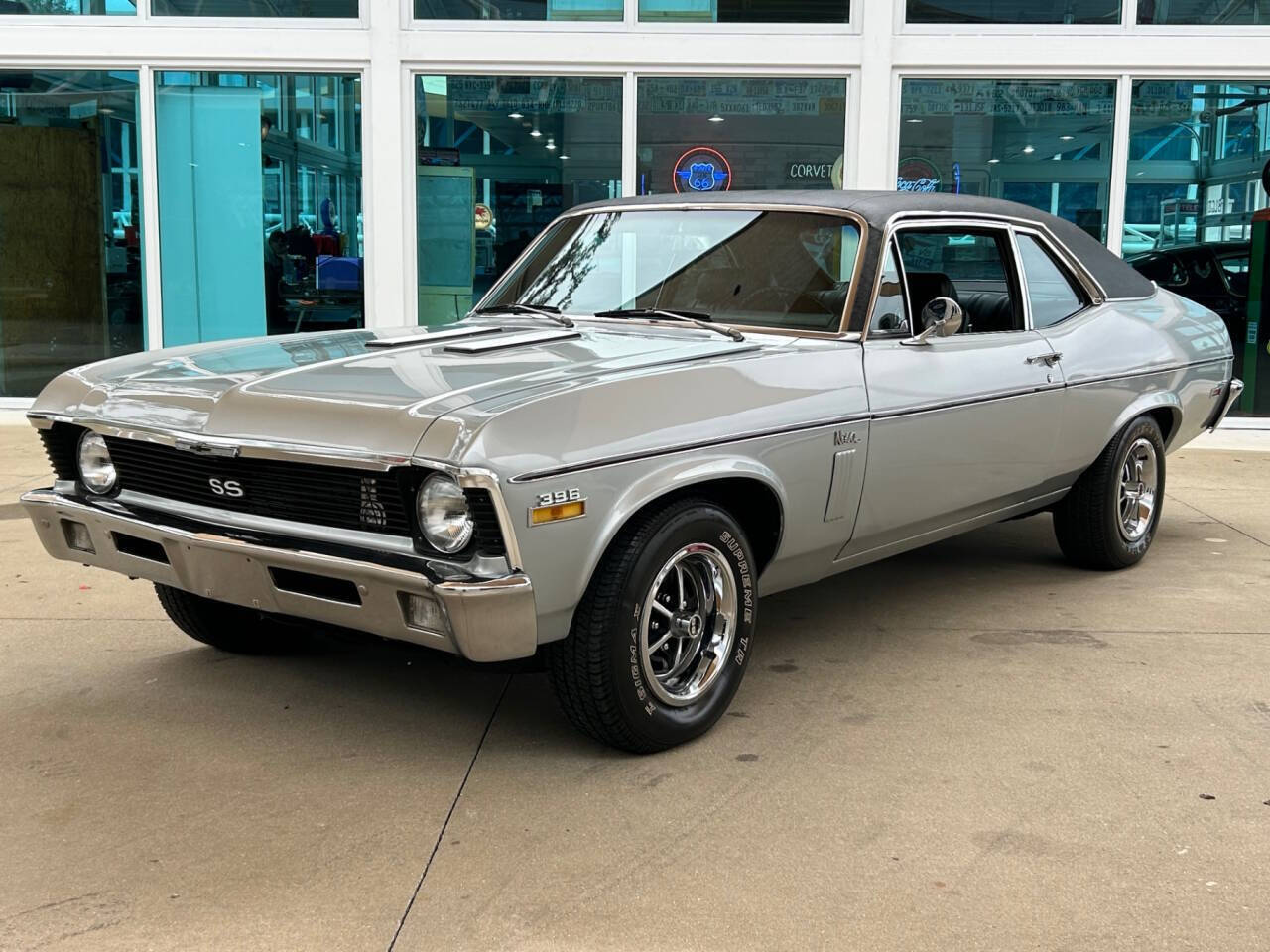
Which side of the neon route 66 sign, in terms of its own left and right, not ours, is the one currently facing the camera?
front

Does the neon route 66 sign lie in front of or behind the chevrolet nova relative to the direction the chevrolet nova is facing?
behind

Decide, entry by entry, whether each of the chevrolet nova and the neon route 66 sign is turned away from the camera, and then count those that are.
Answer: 0

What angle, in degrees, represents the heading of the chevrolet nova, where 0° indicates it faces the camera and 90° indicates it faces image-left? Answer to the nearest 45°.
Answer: approximately 45°

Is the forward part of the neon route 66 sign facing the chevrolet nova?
yes
